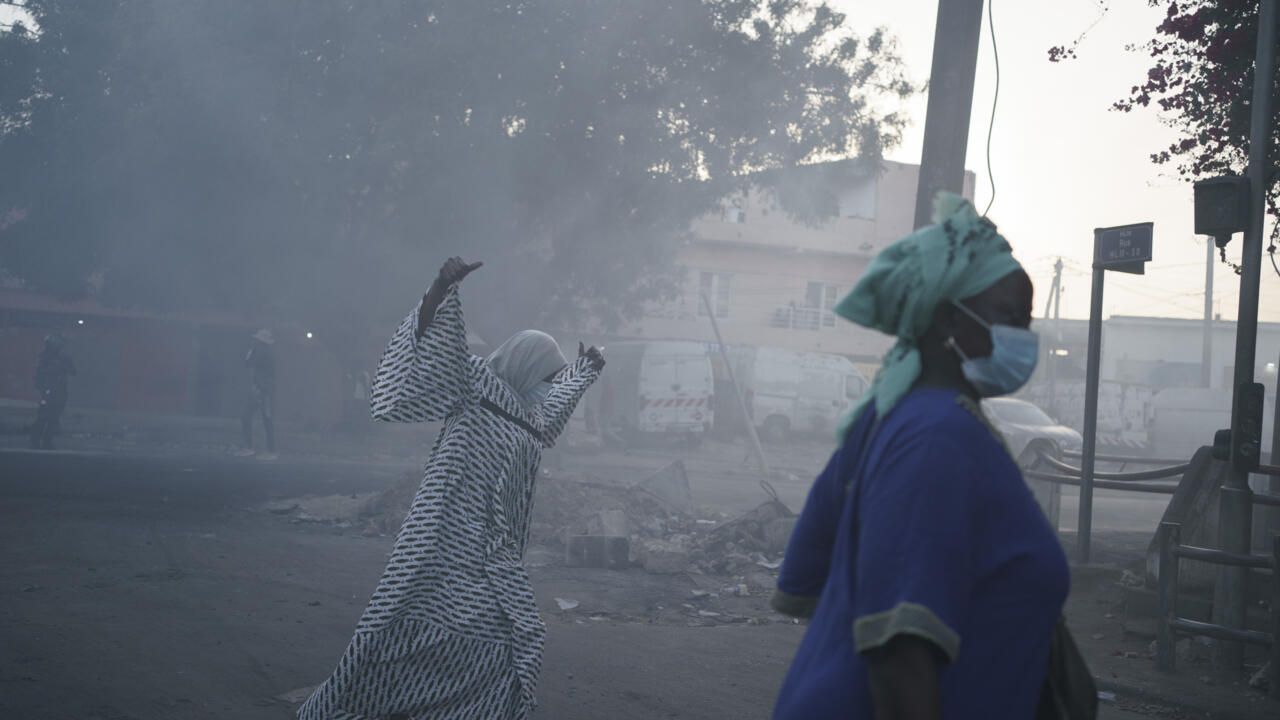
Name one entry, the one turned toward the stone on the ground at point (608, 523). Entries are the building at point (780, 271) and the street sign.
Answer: the building

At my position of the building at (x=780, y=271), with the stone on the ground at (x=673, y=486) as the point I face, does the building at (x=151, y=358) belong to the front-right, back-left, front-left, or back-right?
front-right

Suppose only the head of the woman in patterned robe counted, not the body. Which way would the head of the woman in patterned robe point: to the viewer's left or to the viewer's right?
to the viewer's right

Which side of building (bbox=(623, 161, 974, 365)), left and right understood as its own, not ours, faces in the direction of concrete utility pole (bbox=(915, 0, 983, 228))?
front

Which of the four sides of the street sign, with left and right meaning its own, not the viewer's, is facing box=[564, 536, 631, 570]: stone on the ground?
right

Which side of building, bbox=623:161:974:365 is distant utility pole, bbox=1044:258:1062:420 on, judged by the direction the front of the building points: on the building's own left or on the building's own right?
on the building's own left

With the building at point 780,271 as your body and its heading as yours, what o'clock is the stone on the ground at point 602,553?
The stone on the ground is roughly at 12 o'clock from the building.

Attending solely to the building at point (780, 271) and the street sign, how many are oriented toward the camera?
2

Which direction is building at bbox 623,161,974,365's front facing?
toward the camera

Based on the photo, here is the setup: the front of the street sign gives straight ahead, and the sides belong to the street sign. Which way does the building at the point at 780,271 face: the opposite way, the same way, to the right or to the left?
the same way

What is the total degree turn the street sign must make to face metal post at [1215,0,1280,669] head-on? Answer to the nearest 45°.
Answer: approximately 45° to its left

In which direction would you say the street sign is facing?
toward the camera

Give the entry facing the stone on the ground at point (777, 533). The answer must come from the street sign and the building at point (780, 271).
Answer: the building

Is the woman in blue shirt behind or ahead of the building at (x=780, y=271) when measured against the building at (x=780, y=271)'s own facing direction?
ahead

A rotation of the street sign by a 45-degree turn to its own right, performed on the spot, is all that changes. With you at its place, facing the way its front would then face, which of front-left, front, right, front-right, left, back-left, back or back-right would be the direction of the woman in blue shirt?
front-left
